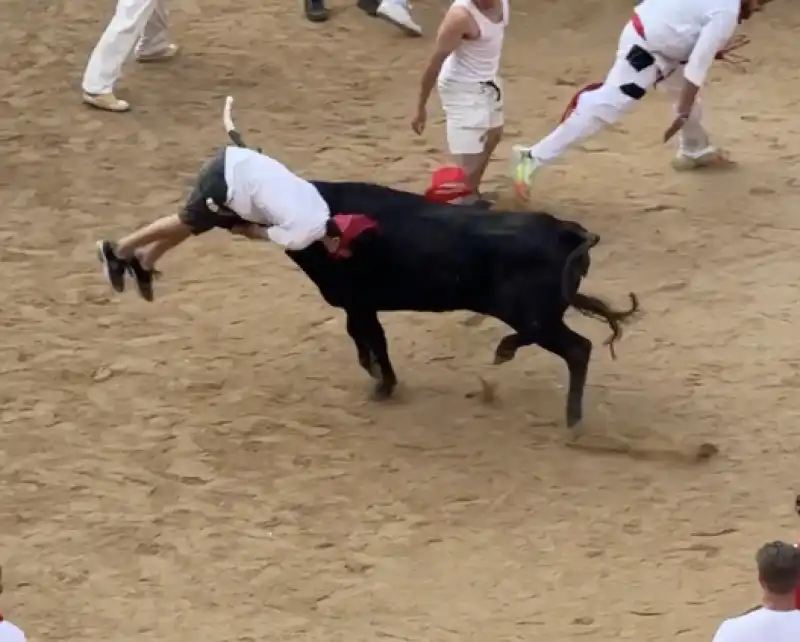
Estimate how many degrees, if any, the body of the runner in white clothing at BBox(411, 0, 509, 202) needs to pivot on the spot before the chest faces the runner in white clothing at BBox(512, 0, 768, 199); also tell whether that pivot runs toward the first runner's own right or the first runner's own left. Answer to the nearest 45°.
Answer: approximately 45° to the first runner's own left

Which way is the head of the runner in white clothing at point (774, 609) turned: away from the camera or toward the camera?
away from the camera

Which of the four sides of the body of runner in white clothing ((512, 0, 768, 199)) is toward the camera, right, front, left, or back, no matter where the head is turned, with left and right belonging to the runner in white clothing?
right

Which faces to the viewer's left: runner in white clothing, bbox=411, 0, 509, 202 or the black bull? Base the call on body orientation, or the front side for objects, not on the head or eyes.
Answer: the black bull

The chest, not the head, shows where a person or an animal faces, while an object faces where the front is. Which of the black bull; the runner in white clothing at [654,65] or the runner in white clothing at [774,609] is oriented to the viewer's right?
the runner in white clothing at [654,65]

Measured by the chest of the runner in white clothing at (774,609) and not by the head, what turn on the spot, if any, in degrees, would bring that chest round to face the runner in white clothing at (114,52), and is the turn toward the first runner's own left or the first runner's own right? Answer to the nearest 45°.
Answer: approximately 45° to the first runner's own left

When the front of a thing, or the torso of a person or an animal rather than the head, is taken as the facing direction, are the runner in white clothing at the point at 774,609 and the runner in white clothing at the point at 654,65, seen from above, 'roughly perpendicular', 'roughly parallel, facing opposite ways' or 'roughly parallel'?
roughly perpendicular

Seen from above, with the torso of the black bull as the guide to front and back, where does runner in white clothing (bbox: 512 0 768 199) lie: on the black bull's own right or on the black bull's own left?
on the black bull's own right

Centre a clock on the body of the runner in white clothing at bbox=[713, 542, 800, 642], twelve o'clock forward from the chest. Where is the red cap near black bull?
The red cap near black bull is roughly at 11 o'clock from the runner in white clothing.

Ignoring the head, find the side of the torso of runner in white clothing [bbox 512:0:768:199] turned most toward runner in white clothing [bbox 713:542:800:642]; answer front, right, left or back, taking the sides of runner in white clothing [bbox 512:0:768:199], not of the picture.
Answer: right

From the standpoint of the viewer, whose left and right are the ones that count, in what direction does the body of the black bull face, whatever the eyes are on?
facing to the left of the viewer

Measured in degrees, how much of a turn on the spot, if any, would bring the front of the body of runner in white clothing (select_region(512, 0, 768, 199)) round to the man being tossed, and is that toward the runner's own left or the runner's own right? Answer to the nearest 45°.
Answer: approximately 135° to the runner's own right

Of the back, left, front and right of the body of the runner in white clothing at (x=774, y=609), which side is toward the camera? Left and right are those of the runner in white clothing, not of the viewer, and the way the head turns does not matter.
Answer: back

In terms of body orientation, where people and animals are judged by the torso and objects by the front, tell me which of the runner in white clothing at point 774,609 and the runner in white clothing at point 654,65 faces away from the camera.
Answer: the runner in white clothing at point 774,609

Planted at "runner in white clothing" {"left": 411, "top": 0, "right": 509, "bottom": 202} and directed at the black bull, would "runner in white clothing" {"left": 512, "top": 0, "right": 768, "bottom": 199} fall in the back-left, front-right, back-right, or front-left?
back-left
